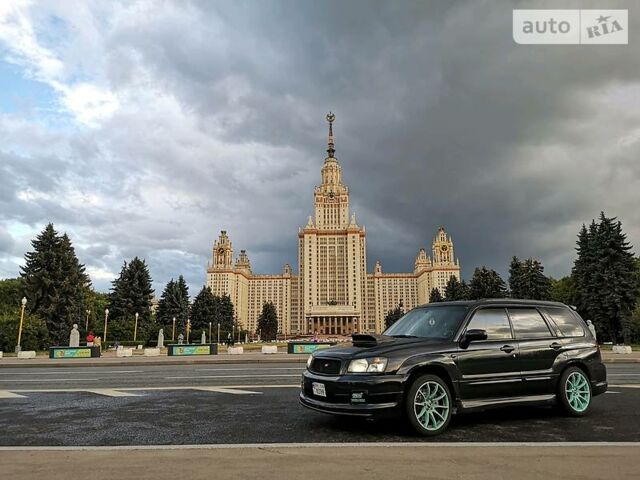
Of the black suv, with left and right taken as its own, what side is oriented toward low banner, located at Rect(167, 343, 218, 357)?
right

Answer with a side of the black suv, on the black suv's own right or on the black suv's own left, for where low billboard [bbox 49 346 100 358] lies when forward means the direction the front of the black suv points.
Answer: on the black suv's own right

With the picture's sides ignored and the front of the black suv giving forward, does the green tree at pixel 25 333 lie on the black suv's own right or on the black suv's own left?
on the black suv's own right

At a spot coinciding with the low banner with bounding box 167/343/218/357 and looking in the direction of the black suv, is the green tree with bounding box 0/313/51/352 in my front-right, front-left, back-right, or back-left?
back-right

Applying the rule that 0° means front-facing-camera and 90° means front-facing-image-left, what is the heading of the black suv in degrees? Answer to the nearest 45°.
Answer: approximately 45°

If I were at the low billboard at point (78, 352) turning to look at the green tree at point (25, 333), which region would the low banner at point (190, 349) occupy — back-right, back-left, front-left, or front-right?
back-right
